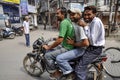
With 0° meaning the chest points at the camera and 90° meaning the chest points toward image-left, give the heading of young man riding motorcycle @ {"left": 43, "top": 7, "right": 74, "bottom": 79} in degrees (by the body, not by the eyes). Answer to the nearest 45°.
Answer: approximately 90°

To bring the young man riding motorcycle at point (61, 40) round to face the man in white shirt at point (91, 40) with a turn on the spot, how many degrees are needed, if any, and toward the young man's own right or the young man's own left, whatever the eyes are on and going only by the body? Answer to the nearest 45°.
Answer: approximately 135° to the young man's own left

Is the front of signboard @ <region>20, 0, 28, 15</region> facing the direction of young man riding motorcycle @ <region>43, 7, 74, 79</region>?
yes

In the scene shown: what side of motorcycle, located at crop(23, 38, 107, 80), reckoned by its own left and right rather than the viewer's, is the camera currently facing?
left

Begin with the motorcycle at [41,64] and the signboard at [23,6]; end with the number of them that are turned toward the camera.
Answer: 1

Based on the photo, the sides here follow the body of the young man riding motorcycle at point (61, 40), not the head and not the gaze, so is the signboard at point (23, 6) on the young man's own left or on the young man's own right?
on the young man's own right

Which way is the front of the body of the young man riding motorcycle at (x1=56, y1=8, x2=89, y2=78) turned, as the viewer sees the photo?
to the viewer's left

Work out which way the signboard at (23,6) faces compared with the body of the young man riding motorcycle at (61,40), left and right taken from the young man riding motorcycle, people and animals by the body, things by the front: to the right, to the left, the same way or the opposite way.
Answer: to the left

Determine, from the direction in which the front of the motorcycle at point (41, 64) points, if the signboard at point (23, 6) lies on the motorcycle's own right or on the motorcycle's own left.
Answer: on the motorcycle's own right

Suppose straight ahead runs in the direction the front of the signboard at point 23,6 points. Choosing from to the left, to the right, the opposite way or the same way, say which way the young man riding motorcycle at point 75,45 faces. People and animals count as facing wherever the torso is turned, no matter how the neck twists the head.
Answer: to the right

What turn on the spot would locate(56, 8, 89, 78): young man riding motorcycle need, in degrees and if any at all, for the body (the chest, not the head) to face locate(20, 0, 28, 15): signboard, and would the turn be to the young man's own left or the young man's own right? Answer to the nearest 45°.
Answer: approximately 90° to the young man's own right
